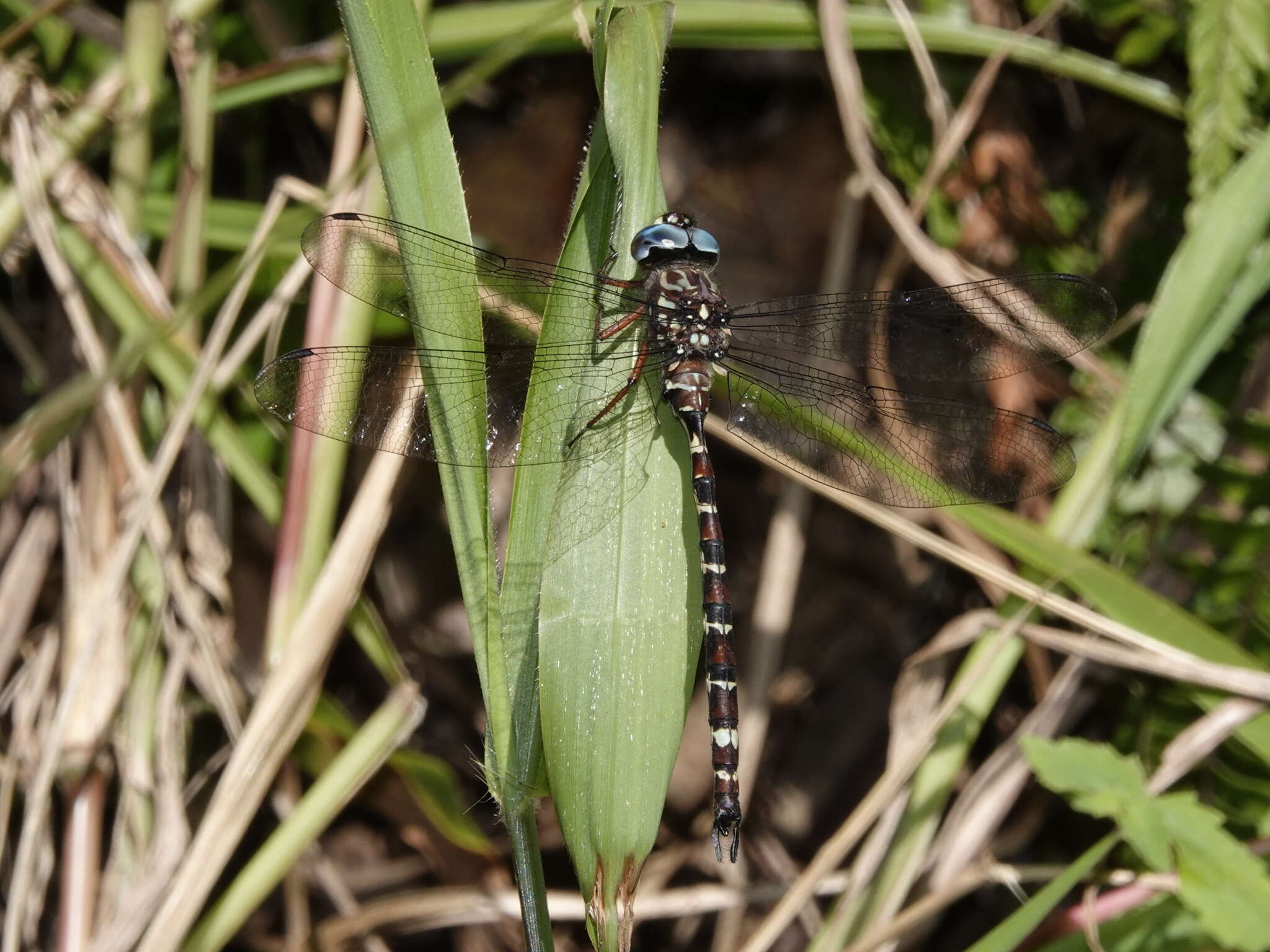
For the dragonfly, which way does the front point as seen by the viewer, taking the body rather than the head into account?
away from the camera

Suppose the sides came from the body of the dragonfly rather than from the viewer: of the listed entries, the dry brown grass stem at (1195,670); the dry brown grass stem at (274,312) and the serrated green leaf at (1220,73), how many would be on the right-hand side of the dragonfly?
2

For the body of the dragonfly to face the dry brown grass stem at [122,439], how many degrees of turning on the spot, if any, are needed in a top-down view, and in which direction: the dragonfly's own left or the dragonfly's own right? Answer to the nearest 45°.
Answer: approximately 90° to the dragonfly's own left

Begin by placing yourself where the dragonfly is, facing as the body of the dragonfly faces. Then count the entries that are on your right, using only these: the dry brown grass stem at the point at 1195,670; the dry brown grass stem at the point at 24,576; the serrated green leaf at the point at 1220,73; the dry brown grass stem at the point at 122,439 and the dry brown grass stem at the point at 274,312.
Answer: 2

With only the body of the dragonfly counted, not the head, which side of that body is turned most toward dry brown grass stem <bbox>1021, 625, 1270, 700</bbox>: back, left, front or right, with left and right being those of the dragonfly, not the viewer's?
right

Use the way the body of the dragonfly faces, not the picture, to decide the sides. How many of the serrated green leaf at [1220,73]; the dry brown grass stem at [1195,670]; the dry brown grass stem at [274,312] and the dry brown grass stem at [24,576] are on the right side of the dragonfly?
2

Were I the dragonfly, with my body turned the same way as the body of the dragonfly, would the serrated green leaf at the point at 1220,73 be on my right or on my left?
on my right

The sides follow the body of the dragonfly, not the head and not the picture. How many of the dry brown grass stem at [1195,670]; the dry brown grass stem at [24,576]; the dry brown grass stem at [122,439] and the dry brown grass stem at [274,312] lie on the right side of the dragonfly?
1
